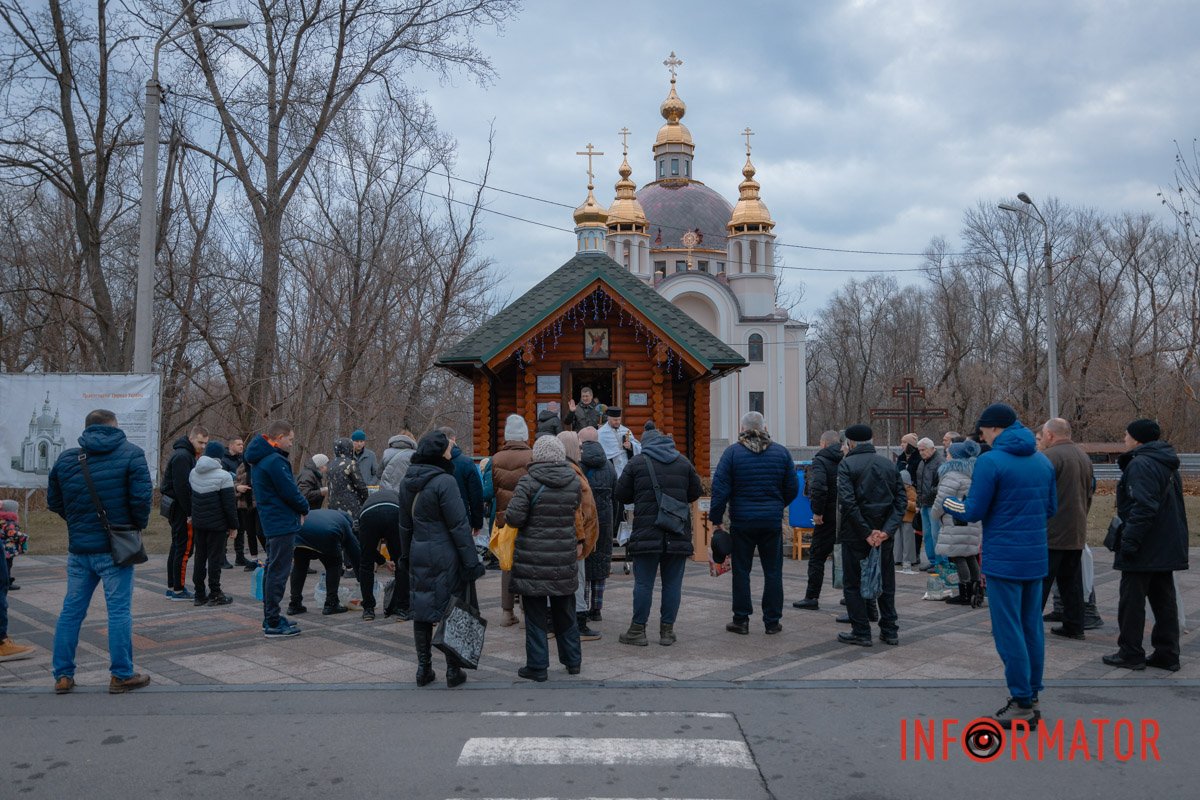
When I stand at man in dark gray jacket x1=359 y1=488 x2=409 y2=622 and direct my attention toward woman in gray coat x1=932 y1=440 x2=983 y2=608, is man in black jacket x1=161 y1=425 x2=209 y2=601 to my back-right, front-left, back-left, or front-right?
back-left

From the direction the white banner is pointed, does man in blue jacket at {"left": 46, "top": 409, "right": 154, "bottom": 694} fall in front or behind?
in front

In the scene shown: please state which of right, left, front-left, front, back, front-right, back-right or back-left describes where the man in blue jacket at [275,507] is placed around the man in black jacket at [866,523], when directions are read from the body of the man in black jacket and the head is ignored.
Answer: front-left

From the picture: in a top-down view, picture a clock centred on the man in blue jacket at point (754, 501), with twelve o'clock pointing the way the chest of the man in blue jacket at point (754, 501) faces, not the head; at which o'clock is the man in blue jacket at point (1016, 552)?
the man in blue jacket at point (1016, 552) is roughly at 5 o'clock from the man in blue jacket at point (754, 501).

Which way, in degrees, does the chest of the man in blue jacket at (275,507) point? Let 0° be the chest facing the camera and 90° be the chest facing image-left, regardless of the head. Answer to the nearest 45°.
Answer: approximately 270°

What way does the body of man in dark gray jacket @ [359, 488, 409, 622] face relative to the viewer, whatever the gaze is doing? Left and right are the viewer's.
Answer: facing away from the viewer

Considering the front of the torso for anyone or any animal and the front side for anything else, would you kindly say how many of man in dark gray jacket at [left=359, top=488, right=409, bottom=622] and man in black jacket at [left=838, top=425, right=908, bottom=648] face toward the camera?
0

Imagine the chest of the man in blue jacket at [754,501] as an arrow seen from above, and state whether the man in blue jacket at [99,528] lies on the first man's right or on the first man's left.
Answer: on the first man's left

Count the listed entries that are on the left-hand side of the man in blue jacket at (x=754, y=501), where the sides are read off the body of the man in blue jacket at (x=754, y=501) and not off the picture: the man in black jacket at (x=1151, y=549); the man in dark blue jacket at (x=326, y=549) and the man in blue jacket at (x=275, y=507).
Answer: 2

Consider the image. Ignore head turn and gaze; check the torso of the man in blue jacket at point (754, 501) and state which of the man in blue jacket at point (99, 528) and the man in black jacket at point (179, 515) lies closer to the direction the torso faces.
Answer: the man in black jacket

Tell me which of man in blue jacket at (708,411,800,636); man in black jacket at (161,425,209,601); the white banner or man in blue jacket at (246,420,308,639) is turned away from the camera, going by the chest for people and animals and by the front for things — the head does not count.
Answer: man in blue jacket at (708,411,800,636)

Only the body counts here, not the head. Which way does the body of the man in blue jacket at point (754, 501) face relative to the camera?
away from the camera

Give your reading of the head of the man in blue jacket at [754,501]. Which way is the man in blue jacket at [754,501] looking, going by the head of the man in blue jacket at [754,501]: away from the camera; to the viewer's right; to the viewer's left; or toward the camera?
away from the camera

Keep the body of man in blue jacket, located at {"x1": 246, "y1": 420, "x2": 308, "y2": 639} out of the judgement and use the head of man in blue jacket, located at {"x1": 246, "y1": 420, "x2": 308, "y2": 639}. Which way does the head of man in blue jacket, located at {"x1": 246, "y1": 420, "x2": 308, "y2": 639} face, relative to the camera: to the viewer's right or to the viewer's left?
to the viewer's right

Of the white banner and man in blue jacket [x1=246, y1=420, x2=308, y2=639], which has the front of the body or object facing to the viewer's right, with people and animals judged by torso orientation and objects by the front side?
the man in blue jacket

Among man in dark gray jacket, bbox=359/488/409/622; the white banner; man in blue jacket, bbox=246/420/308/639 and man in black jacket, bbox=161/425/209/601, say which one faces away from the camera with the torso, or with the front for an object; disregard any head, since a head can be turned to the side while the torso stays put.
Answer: man in dark gray jacket, bbox=359/488/409/622

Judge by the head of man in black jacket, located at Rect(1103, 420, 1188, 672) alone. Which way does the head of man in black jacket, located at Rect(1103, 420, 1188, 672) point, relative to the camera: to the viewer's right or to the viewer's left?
to the viewer's left
